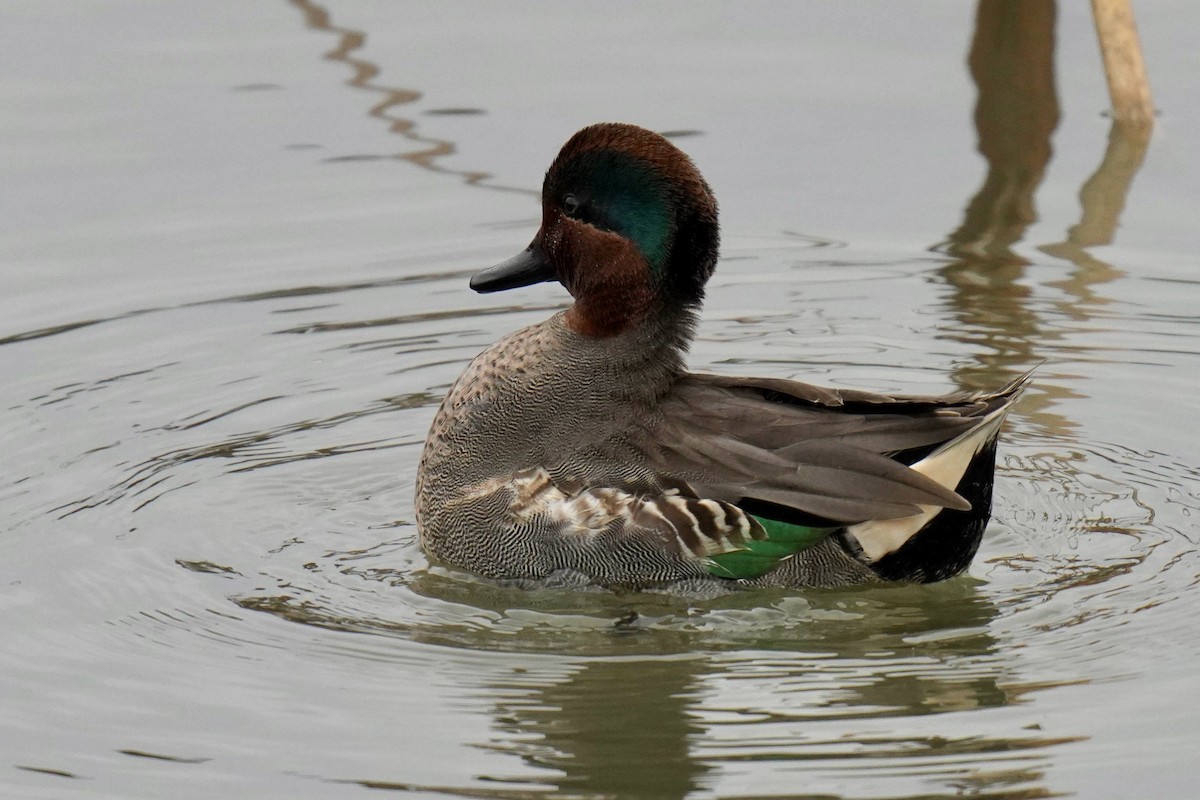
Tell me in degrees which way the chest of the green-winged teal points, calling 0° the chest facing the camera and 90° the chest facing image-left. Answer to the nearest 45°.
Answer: approximately 90°
